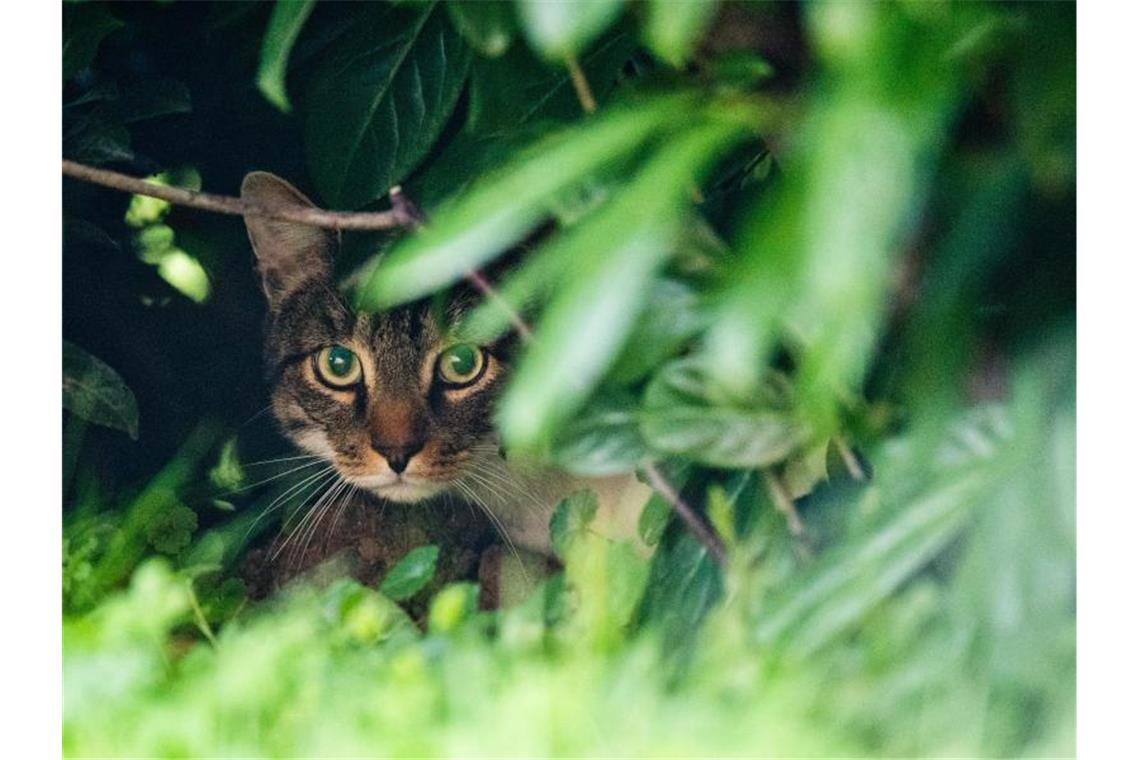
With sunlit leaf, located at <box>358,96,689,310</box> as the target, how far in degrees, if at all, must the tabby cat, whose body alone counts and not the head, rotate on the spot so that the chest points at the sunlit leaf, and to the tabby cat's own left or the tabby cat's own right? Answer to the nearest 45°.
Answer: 0° — it already faces it

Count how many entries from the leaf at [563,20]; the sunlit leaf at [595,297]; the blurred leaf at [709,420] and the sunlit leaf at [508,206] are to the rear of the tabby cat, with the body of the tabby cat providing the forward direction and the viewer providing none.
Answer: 0

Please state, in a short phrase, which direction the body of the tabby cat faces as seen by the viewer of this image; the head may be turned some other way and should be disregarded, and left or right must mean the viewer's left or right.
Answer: facing the viewer

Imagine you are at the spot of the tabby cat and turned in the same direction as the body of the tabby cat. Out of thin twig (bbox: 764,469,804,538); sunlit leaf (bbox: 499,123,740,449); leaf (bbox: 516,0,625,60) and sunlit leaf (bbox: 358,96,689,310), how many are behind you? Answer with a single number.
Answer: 0

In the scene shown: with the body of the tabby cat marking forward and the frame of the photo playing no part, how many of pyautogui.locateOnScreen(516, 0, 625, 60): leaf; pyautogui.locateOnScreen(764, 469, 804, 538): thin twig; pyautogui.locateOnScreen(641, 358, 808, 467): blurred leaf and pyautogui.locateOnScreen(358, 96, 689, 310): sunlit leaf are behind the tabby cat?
0

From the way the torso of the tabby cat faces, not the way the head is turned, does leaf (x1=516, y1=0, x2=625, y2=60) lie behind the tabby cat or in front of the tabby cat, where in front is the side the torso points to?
in front

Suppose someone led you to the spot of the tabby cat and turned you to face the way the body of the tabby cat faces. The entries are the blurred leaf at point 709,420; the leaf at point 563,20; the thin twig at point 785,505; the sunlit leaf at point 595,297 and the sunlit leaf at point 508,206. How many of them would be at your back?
0
